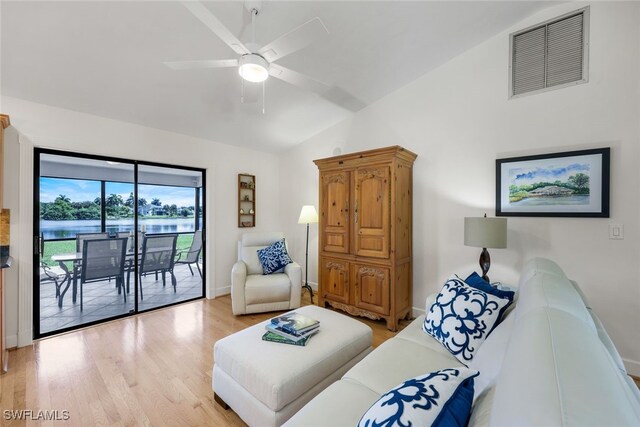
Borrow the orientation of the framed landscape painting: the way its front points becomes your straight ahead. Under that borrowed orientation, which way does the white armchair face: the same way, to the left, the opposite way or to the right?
to the left

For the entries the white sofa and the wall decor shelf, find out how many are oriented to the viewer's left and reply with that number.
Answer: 1

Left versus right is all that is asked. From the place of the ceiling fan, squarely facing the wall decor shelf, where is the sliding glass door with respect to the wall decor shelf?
left

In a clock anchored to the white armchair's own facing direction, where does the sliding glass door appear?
The sliding glass door is roughly at 3 o'clock from the white armchair.

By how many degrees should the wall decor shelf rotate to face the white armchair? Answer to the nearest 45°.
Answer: approximately 45° to its right

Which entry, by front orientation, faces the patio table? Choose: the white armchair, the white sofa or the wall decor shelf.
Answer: the white sofa

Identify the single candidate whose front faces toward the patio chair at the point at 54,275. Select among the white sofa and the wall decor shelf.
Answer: the white sofa

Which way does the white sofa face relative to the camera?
to the viewer's left
